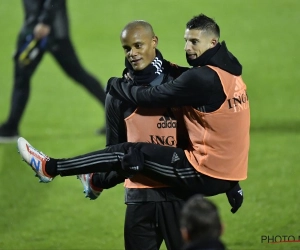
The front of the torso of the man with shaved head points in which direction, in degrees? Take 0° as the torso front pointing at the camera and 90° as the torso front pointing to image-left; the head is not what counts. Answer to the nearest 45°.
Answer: approximately 315°

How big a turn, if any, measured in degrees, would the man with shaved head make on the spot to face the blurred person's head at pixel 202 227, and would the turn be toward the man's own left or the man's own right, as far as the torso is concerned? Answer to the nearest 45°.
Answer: approximately 45° to the man's own right

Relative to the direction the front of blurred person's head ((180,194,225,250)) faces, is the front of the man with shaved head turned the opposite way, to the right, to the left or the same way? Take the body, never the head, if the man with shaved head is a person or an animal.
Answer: the opposite way

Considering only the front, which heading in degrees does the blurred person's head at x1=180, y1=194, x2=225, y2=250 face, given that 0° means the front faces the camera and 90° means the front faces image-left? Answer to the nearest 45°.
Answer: approximately 135°
